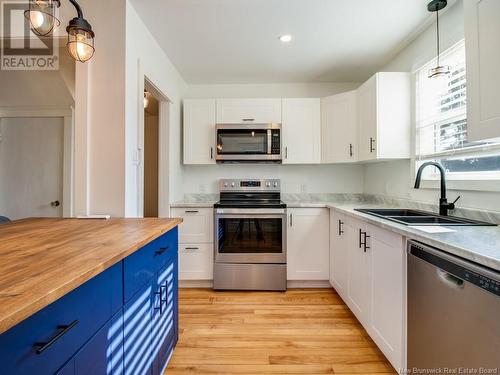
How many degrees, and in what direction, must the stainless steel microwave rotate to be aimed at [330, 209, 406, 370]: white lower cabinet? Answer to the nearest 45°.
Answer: approximately 45° to its left

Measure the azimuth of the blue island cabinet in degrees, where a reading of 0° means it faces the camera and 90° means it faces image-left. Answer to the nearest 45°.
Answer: approximately 315°

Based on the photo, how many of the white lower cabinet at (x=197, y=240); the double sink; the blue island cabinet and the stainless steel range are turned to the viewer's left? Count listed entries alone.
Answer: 1

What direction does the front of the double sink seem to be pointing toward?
to the viewer's left

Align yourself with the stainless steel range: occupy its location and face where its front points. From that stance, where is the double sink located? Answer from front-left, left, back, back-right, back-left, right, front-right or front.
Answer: front-left

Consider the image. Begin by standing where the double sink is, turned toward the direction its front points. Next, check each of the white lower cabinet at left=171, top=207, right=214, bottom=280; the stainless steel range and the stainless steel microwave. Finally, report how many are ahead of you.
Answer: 3

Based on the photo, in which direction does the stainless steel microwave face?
toward the camera

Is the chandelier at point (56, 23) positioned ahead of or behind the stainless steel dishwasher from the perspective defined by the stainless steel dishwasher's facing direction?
ahead

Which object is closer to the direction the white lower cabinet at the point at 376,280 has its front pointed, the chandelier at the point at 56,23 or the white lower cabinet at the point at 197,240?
the chandelier

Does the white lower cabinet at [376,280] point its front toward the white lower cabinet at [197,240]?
no

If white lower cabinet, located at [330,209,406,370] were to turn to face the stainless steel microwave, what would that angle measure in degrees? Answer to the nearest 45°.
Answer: approximately 90° to its right

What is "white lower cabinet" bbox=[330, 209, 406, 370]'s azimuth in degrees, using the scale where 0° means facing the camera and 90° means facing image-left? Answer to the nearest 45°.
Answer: approximately 45°

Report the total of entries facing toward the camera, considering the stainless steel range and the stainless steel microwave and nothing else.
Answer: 2

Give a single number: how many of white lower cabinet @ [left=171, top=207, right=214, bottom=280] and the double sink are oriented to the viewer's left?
1

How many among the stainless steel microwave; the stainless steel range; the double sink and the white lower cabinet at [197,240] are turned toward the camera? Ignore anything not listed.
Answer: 3

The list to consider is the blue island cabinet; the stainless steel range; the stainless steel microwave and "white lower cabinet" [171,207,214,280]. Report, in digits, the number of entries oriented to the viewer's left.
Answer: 0

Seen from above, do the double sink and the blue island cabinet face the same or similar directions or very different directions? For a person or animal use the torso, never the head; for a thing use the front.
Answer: very different directions

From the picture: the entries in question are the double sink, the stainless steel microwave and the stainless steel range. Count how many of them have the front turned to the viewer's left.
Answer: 1

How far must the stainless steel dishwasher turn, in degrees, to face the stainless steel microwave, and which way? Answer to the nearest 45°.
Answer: approximately 90° to its right
